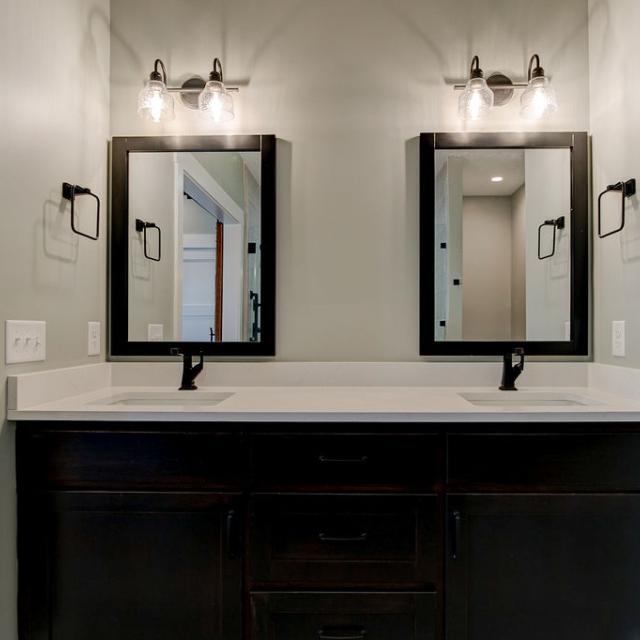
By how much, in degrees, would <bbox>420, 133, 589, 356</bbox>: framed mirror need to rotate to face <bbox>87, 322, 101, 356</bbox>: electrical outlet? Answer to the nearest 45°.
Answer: approximately 45° to its right

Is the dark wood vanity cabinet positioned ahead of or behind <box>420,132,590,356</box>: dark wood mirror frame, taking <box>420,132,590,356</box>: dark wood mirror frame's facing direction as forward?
ahead

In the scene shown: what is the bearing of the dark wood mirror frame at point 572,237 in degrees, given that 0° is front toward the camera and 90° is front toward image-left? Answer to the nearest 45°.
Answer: approximately 0°

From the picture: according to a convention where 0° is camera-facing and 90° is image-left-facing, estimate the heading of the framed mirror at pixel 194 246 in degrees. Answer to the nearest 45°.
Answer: approximately 0°

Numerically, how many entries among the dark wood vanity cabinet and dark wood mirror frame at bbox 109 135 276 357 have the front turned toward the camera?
2
